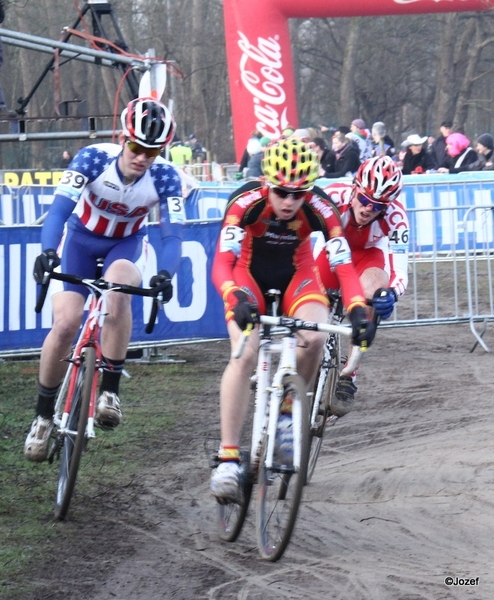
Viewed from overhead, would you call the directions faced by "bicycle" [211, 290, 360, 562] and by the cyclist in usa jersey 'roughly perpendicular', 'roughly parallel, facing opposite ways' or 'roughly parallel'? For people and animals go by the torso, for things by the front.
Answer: roughly parallel

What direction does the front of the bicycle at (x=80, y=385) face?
toward the camera

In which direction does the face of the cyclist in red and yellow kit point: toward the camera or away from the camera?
toward the camera

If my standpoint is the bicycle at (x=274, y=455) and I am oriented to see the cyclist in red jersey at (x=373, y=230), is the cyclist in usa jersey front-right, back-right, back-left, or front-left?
front-left

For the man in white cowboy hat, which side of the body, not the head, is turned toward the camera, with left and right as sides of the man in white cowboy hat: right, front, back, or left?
front

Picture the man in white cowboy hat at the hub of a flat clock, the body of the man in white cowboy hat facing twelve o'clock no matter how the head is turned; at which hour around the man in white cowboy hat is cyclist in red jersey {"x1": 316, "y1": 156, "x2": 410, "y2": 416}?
The cyclist in red jersey is roughly at 12 o'clock from the man in white cowboy hat.

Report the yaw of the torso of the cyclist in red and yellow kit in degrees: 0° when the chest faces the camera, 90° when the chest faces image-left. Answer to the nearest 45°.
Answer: approximately 0°

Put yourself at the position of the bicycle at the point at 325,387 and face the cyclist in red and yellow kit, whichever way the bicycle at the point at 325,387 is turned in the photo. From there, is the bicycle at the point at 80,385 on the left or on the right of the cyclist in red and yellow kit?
right

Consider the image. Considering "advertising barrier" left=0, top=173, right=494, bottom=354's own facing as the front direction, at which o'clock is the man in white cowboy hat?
The man in white cowboy hat is roughly at 7 o'clock from the advertising barrier.

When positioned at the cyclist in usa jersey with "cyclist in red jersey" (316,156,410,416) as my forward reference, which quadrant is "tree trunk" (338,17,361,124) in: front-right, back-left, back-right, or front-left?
front-left

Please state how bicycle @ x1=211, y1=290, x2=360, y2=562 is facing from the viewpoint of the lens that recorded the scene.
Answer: facing the viewer

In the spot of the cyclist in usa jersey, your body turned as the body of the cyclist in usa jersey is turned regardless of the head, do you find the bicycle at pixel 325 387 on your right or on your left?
on your left

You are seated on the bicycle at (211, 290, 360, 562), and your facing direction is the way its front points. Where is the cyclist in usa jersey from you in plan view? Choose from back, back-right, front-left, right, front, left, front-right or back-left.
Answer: back-right

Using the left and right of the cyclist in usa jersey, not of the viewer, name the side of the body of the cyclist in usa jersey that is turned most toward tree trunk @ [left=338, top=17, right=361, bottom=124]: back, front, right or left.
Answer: back

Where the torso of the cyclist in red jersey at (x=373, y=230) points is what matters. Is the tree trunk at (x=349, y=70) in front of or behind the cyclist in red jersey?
behind
